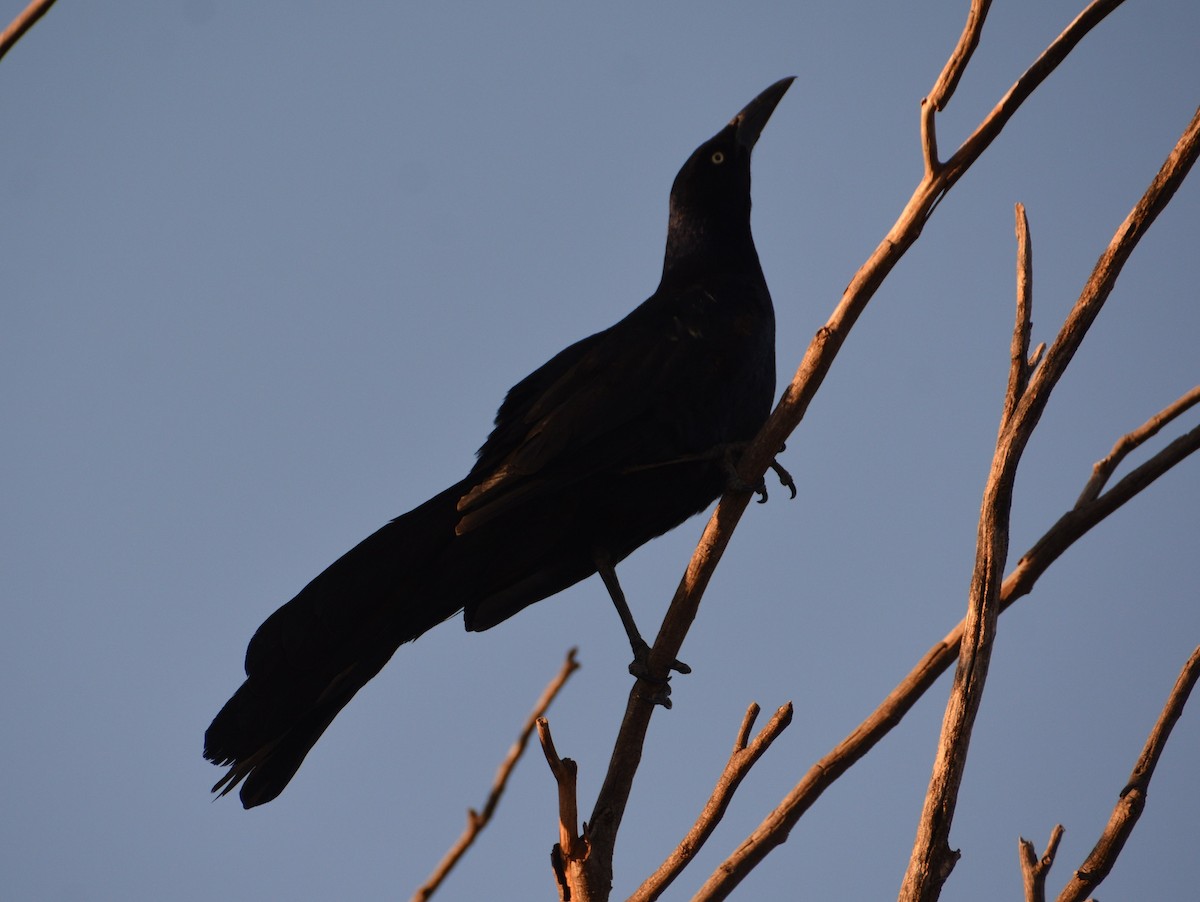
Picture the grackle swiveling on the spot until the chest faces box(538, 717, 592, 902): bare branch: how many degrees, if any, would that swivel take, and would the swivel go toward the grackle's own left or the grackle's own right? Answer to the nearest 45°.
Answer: approximately 90° to the grackle's own right

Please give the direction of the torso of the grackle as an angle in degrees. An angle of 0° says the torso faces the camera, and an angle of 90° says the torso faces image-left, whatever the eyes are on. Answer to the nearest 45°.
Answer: approximately 270°

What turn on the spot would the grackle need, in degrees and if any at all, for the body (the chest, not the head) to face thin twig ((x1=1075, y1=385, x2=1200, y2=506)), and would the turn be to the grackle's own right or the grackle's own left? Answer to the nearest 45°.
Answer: approximately 45° to the grackle's own right

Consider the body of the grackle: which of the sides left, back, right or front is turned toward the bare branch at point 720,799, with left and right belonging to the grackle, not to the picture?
front

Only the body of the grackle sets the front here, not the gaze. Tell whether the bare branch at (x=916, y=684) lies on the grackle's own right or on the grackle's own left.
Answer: on the grackle's own right
